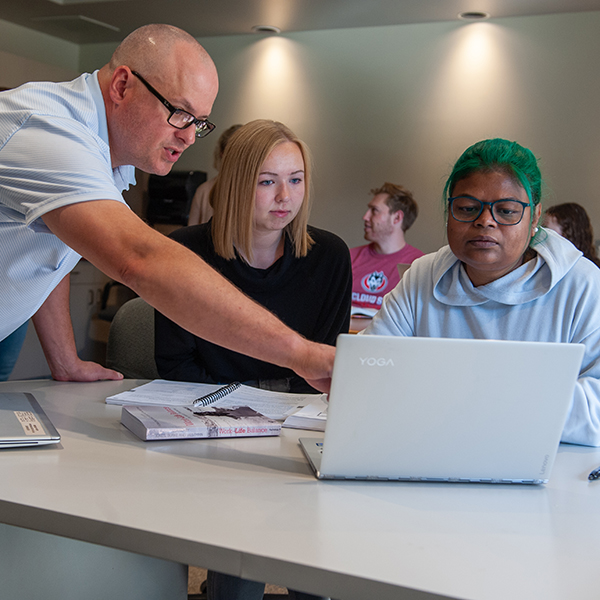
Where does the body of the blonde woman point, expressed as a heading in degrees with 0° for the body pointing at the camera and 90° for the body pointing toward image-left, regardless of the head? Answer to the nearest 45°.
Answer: approximately 315°

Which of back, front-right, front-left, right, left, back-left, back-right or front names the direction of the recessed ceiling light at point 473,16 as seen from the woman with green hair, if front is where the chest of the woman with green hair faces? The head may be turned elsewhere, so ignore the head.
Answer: back-right

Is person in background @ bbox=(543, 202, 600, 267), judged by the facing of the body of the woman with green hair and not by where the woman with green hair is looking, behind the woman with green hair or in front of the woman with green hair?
behind

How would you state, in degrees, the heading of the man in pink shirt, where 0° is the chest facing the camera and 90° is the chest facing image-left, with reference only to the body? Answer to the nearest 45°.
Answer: approximately 45°

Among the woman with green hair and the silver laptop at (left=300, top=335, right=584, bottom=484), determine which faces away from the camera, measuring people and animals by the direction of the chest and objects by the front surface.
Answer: the silver laptop

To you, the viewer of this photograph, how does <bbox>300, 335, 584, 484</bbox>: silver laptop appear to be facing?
facing away from the viewer

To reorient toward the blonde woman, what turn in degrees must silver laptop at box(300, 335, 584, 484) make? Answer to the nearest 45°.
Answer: approximately 45° to its left
